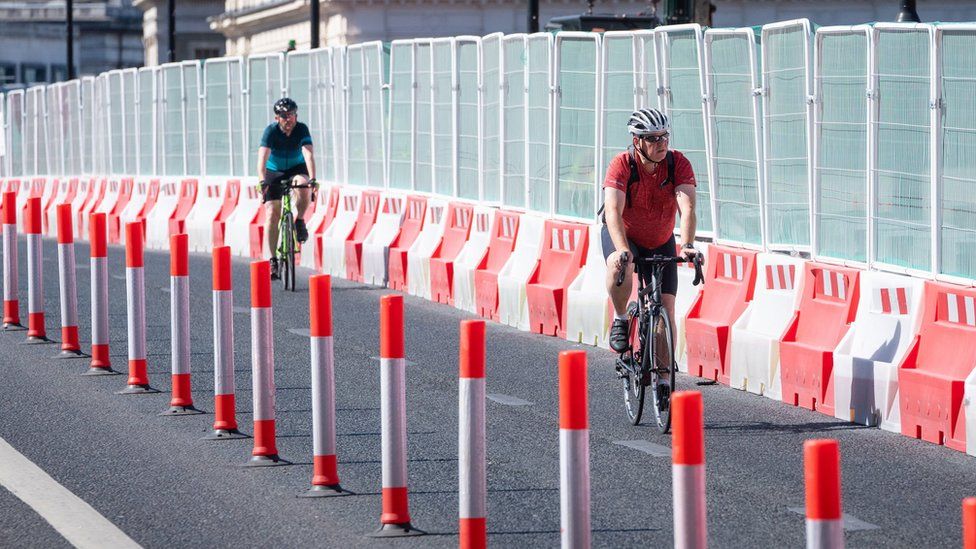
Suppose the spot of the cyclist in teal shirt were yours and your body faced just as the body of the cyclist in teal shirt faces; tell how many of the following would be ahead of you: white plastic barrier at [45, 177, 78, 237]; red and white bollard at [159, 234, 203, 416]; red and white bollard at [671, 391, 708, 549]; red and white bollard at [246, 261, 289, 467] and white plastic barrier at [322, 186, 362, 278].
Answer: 3

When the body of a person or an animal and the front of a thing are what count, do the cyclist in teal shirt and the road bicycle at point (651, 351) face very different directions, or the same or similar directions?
same or similar directions

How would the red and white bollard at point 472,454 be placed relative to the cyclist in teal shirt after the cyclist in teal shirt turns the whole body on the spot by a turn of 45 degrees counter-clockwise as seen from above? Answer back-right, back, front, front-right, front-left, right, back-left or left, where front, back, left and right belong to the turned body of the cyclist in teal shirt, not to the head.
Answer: front-right

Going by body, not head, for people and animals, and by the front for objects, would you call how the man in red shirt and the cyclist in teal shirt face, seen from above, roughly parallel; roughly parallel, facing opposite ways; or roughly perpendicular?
roughly parallel

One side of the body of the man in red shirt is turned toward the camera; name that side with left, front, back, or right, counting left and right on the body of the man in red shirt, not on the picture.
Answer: front

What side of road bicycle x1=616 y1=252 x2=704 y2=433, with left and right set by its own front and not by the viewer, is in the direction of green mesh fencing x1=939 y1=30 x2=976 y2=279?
left

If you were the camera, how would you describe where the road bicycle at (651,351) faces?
facing the viewer

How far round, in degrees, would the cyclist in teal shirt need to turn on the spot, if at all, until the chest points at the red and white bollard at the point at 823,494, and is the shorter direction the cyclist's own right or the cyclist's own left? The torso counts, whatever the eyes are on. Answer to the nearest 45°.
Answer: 0° — they already face it

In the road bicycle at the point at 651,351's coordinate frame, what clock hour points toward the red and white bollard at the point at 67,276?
The red and white bollard is roughly at 4 o'clock from the road bicycle.

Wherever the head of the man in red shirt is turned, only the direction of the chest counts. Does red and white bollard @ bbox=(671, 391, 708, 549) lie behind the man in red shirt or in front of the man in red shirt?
in front

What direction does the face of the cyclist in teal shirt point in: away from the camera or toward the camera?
toward the camera

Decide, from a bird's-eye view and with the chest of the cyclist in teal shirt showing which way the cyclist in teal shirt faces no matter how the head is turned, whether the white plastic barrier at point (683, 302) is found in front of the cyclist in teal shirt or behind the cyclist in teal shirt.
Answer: in front
